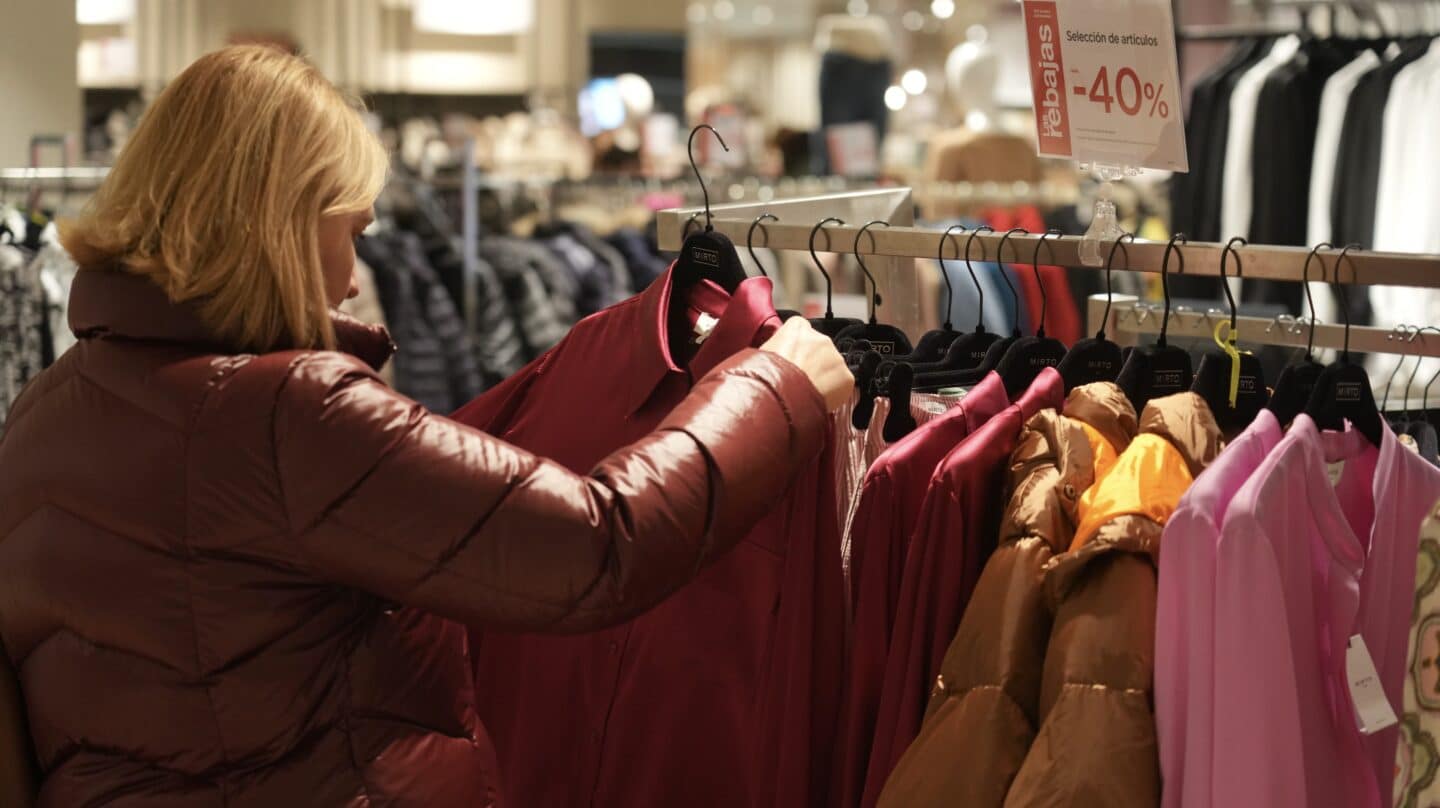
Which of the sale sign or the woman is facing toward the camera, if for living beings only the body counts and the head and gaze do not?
the sale sign

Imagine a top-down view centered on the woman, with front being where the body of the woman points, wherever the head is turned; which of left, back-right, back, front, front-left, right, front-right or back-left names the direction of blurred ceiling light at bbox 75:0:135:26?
front-left

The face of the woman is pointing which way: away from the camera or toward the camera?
away from the camera

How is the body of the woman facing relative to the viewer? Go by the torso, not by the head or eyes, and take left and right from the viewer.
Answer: facing away from the viewer and to the right of the viewer

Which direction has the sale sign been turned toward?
toward the camera

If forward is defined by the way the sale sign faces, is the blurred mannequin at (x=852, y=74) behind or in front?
behind

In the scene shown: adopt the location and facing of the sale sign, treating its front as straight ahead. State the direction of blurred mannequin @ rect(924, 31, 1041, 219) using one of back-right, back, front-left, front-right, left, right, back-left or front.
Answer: back

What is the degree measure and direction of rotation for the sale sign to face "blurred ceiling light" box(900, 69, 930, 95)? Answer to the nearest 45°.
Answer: approximately 180°

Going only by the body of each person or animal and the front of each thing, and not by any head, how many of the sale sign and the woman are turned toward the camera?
1
